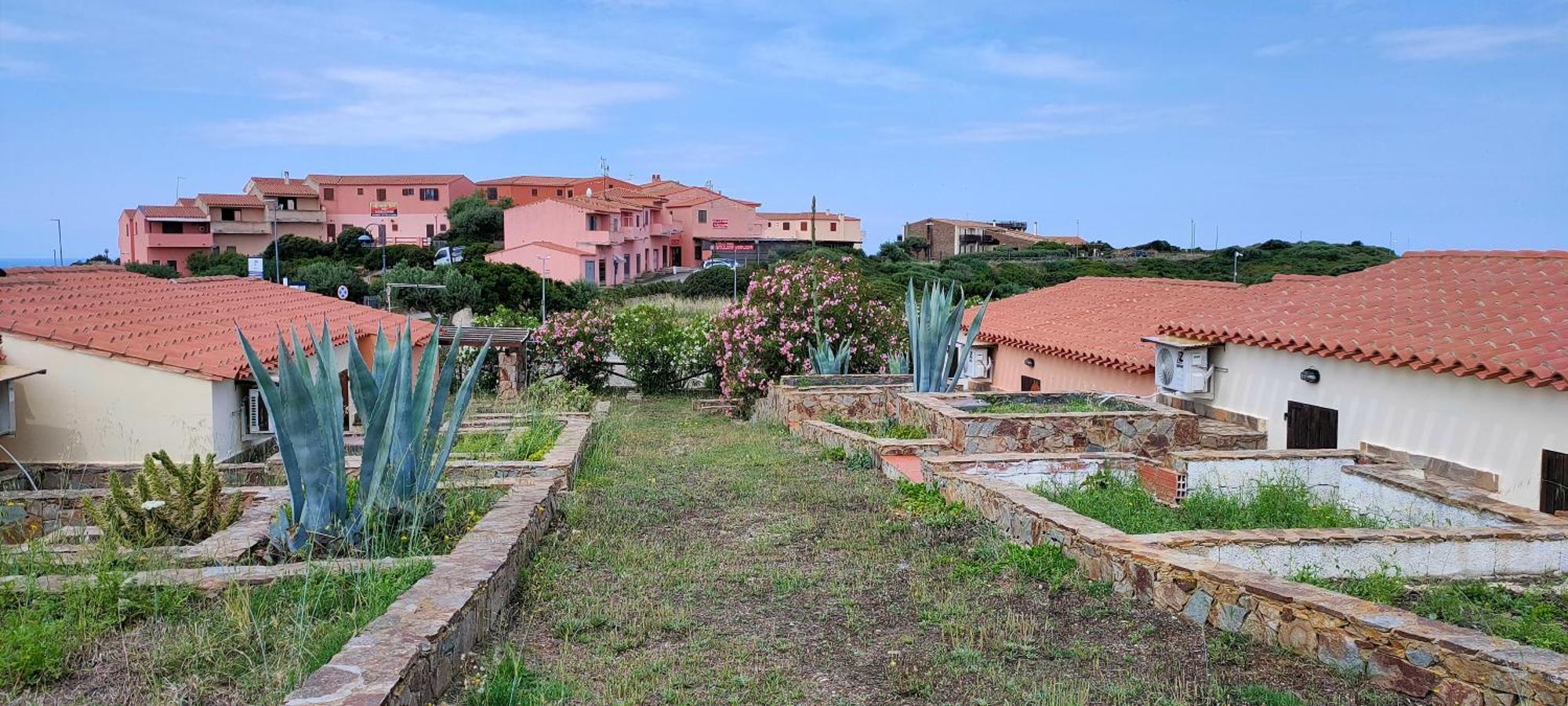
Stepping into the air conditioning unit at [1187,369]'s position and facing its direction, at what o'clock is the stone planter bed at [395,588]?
The stone planter bed is roughly at 11 o'clock from the air conditioning unit.

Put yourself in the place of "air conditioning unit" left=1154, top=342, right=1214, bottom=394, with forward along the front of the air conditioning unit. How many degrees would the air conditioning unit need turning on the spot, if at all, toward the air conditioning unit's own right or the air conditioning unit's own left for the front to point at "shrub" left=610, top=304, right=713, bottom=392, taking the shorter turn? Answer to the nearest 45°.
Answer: approximately 90° to the air conditioning unit's own right

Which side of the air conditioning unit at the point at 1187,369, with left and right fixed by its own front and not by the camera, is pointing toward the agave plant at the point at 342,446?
front

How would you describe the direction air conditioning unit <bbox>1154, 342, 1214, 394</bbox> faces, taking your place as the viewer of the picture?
facing the viewer and to the left of the viewer

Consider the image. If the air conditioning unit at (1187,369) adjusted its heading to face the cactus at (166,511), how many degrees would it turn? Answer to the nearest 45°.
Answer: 0° — it already faces it

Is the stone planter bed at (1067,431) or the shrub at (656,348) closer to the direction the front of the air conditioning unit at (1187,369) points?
the stone planter bed

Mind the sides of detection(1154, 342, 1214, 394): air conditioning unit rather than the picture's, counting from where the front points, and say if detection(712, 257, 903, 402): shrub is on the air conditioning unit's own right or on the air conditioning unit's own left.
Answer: on the air conditioning unit's own right

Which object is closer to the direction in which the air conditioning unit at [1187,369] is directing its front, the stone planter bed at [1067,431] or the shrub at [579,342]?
the stone planter bed

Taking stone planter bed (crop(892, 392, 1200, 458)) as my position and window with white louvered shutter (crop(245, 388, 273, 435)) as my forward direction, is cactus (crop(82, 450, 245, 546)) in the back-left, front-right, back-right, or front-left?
front-left

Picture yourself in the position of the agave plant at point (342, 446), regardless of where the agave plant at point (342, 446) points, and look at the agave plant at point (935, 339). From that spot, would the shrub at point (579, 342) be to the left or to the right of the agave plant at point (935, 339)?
left

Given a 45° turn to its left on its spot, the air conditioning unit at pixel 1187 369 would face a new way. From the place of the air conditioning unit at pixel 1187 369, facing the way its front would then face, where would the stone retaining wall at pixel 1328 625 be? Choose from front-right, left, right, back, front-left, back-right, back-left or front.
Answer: front

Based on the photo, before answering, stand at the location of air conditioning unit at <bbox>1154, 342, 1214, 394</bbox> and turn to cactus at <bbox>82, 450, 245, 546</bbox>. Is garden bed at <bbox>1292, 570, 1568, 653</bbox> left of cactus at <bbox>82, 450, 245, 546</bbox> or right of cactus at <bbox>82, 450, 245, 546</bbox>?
left

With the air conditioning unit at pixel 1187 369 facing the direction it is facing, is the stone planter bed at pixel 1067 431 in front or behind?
in front

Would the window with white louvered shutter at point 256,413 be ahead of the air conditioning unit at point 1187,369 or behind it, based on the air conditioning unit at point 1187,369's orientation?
ahead

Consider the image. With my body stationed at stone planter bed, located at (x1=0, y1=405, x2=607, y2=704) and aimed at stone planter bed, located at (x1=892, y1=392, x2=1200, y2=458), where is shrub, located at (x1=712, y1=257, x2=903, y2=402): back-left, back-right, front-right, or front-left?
front-left
